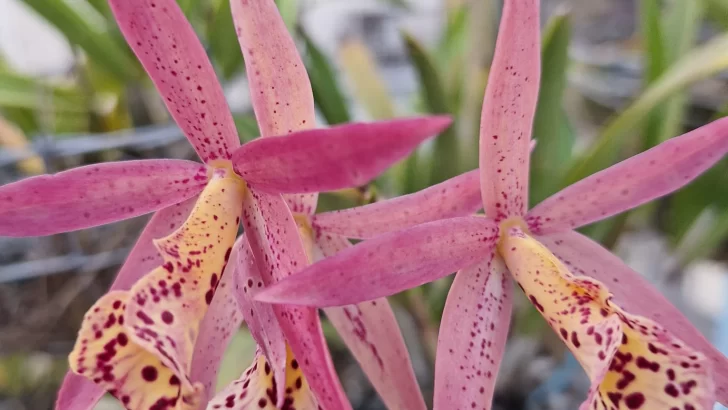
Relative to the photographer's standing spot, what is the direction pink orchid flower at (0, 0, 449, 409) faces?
facing the viewer and to the left of the viewer

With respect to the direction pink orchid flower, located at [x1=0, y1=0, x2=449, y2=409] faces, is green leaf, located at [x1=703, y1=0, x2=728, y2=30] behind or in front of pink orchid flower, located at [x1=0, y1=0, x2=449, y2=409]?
behind

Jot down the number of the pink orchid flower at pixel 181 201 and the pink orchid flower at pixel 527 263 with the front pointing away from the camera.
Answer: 0

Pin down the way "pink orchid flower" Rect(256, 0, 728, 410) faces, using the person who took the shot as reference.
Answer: facing the viewer and to the right of the viewer

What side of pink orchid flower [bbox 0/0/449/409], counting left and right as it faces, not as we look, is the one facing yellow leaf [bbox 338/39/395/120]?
back

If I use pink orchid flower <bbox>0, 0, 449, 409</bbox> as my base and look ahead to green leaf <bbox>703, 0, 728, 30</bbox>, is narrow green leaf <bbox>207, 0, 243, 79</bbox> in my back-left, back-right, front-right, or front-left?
front-left
